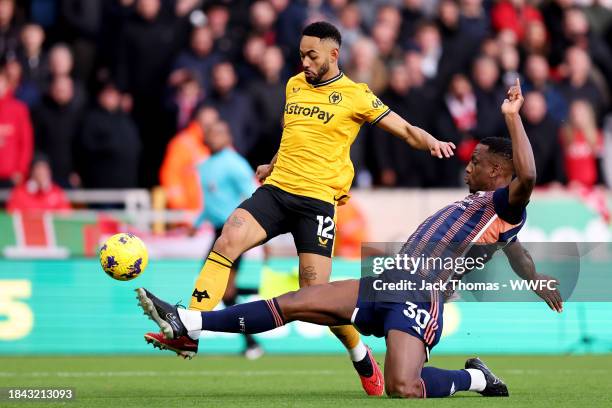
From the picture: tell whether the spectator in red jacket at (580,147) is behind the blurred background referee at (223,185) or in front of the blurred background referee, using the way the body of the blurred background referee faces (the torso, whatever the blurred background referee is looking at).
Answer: behind

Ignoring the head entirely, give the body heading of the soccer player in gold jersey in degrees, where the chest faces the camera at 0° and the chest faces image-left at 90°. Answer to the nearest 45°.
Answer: approximately 45°

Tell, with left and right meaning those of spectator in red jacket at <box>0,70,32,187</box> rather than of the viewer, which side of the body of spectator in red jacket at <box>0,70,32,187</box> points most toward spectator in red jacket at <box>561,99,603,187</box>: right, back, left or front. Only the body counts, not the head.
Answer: left

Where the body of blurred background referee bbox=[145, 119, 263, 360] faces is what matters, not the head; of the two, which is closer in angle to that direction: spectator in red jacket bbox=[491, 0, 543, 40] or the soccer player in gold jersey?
the soccer player in gold jersey

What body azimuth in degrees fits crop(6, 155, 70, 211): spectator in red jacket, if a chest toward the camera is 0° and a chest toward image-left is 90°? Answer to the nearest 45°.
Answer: approximately 0°

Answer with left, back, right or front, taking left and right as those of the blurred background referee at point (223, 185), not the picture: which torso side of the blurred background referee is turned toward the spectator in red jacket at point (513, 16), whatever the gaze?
back
